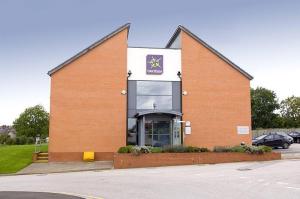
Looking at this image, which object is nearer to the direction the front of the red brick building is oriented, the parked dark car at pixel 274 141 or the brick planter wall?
the brick planter wall

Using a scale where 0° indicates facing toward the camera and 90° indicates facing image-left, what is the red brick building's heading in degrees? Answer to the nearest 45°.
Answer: approximately 0°

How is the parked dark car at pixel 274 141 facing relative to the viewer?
to the viewer's left

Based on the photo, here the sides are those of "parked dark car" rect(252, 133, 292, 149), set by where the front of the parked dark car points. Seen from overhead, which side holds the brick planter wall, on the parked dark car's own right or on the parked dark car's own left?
on the parked dark car's own left

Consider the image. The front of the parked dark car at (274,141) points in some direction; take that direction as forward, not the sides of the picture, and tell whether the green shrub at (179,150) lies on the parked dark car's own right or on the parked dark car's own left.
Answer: on the parked dark car's own left

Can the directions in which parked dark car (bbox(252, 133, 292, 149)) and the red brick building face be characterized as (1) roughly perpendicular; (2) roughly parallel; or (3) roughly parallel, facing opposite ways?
roughly perpendicular

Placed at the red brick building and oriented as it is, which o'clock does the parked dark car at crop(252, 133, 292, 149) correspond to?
The parked dark car is roughly at 8 o'clock from the red brick building.

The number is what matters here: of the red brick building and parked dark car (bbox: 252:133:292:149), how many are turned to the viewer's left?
1

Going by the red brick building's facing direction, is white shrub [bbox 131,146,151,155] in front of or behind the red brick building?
in front

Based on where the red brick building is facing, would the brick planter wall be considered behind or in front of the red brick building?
in front
